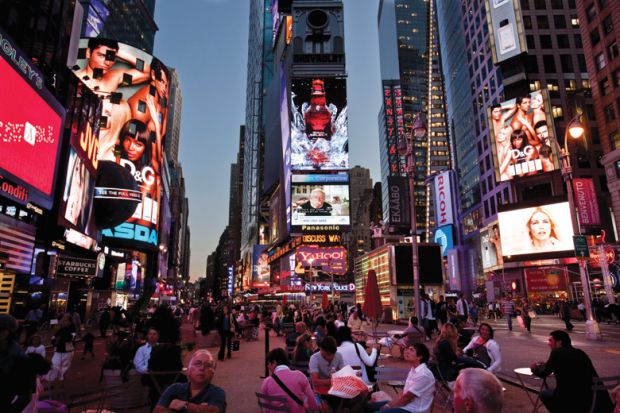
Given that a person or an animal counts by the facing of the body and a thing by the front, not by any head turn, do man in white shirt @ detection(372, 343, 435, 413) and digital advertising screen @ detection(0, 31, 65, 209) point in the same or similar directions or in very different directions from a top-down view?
very different directions

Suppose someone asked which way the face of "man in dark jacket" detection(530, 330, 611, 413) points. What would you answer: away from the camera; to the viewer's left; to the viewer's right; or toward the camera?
to the viewer's left

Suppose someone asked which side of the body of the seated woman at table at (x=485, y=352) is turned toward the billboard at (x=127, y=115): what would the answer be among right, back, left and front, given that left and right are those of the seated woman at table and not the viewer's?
right

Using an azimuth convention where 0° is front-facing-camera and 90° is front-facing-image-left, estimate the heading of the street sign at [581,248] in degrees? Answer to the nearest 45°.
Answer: approximately 0°

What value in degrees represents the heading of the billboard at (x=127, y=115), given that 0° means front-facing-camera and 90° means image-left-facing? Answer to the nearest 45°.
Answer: approximately 315°

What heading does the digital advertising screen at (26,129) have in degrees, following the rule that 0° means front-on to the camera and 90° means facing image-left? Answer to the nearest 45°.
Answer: approximately 315°

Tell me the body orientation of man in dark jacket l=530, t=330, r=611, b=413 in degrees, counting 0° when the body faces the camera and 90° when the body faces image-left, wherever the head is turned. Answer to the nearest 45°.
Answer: approximately 90°

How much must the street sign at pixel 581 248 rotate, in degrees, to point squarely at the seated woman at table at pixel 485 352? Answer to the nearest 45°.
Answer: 0° — it already faces them
